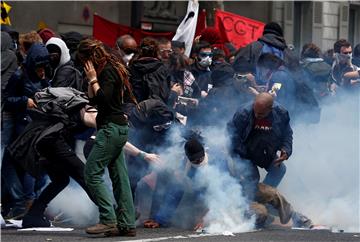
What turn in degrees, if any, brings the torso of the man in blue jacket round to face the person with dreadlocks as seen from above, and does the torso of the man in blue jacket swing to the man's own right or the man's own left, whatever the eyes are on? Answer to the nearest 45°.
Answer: approximately 45° to the man's own right

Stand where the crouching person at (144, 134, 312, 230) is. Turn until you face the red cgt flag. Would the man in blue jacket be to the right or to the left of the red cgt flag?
right

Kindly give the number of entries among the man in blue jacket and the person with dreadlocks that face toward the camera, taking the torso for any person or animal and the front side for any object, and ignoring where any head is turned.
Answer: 1

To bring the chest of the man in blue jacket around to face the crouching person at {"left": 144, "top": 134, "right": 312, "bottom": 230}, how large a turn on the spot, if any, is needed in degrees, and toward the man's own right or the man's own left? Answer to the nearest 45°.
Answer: approximately 45° to the man's own right

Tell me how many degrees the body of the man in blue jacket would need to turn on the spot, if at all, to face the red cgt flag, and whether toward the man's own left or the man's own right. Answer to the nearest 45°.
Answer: approximately 180°

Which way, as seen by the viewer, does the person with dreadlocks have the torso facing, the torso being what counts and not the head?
to the viewer's left

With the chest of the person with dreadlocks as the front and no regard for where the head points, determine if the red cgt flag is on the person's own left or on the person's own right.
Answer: on the person's own right

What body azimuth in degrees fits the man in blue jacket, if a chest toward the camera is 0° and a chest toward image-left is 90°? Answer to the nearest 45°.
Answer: approximately 0°
